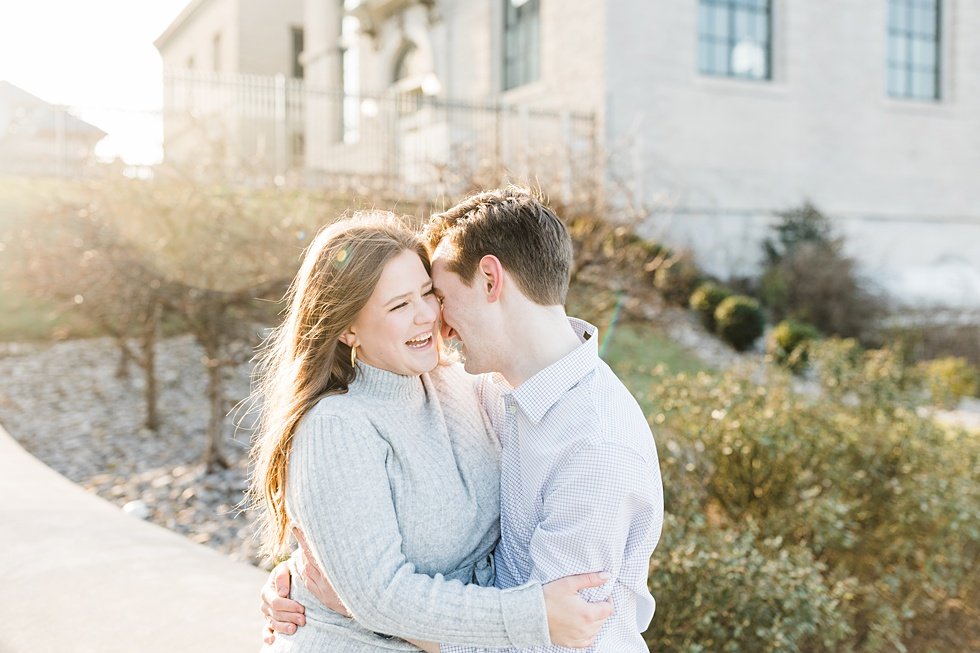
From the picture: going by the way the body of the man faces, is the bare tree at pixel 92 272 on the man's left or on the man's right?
on the man's right

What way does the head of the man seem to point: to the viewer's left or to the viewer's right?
to the viewer's left

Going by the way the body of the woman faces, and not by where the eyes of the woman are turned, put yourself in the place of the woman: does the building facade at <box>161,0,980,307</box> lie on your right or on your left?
on your left

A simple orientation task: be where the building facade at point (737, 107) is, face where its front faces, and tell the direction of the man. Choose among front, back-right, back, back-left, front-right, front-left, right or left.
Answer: front-left

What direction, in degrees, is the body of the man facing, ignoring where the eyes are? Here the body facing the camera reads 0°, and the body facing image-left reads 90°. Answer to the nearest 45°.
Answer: approximately 90°

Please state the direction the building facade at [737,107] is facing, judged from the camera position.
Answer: facing the viewer and to the left of the viewer

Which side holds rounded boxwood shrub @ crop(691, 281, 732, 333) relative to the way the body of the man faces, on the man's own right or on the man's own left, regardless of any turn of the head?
on the man's own right

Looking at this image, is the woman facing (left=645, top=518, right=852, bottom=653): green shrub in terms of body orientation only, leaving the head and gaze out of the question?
no

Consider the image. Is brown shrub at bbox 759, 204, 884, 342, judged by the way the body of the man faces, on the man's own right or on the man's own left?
on the man's own right

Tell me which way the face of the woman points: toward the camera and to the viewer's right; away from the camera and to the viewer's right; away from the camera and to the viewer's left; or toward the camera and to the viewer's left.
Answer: toward the camera and to the viewer's right

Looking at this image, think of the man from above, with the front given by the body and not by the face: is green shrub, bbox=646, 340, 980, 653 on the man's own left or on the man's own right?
on the man's own right

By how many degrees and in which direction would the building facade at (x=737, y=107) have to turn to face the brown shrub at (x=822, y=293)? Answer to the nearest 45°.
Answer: approximately 45° to its left

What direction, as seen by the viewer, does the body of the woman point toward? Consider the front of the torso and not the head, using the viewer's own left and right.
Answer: facing the viewer and to the right of the viewer

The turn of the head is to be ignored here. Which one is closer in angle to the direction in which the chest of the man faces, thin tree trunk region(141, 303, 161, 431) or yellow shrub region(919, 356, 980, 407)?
the thin tree trunk

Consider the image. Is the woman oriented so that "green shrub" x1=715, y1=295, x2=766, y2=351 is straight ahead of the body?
no

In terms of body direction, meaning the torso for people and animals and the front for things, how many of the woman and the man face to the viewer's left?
1
